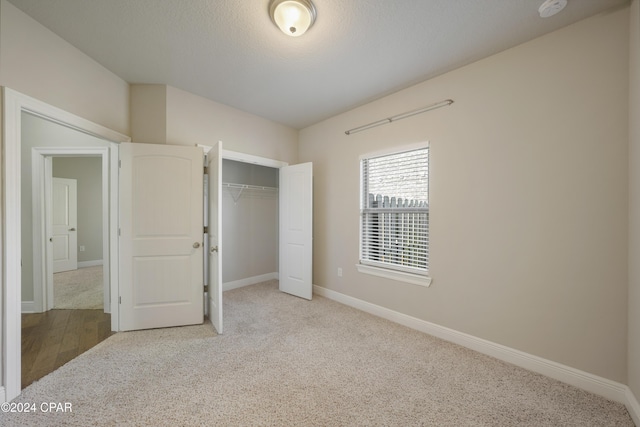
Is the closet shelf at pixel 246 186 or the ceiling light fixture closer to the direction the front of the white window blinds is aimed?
the ceiling light fixture

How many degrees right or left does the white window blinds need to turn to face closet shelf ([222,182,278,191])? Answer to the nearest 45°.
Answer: approximately 45° to its right

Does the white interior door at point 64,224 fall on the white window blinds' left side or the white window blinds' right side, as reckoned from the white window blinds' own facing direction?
on its right

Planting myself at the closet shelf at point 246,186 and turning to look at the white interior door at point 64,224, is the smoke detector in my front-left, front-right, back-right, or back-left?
back-left

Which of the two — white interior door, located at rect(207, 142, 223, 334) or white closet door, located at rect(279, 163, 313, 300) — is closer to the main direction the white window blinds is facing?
the white interior door

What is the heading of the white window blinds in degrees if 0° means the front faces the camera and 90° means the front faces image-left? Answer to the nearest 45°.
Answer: approximately 45°

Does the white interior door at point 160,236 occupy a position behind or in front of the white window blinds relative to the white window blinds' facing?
in front

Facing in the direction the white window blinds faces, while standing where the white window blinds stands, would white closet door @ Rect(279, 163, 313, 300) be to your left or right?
on your right

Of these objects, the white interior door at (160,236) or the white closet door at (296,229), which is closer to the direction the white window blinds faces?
the white interior door

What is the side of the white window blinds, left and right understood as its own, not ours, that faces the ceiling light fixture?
front

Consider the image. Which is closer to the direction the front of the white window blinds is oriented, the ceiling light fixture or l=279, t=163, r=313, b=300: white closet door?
the ceiling light fixture

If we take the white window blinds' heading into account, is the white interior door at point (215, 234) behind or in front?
in front
